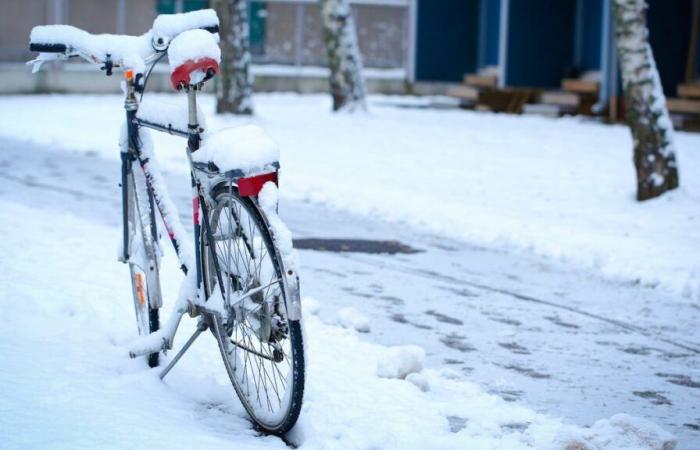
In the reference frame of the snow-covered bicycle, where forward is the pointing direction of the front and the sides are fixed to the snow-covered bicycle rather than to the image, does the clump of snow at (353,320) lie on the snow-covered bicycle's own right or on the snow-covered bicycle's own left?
on the snow-covered bicycle's own right

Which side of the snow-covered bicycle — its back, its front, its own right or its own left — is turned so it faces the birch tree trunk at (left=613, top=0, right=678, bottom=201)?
right

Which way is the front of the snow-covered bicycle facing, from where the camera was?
facing away from the viewer and to the left of the viewer

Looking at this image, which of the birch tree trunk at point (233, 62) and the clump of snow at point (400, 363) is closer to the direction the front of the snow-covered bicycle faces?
the birch tree trunk

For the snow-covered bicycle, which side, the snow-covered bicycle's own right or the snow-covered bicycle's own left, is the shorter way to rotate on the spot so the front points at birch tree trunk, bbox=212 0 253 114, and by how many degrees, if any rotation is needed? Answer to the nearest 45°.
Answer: approximately 45° to the snow-covered bicycle's own right

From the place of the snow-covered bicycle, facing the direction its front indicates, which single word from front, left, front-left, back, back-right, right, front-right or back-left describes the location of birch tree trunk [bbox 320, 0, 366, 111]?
front-right

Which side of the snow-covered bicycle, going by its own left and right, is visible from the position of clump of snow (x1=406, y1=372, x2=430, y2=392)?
right

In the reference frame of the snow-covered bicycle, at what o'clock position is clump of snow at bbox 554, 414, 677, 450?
The clump of snow is roughly at 5 o'clock from the snow-covered bicycle.
